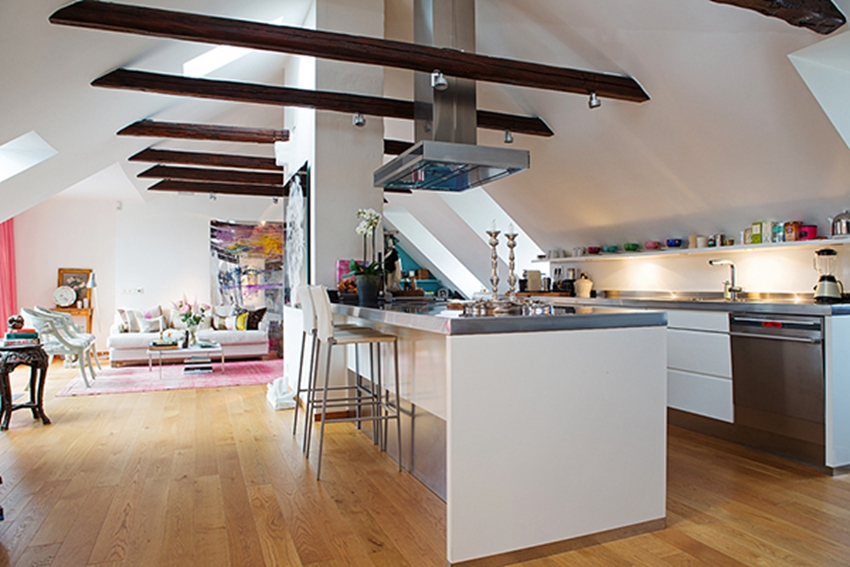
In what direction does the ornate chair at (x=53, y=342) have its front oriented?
to the viewer's right

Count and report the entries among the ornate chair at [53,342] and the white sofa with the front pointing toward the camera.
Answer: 1

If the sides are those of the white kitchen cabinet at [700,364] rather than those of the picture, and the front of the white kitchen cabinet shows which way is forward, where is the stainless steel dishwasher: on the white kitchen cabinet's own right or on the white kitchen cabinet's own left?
on the white kitchen cabinet's own left
